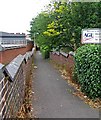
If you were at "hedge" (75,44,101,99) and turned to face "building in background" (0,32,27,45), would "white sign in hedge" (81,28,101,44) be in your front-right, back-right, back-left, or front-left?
front-right

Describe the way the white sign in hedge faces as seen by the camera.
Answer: facing the viewer

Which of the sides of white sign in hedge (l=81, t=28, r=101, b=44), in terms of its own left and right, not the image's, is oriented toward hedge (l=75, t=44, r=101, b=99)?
front

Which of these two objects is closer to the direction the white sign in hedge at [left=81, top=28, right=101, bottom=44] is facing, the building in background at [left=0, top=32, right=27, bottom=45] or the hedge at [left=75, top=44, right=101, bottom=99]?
the hedge

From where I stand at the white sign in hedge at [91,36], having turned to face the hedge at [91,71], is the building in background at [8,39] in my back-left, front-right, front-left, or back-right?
back-right

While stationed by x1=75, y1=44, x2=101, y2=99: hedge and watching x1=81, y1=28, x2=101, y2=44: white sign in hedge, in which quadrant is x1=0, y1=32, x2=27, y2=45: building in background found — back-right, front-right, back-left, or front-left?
front-left

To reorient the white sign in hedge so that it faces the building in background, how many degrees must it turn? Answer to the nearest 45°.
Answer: approximately 135° to its right
